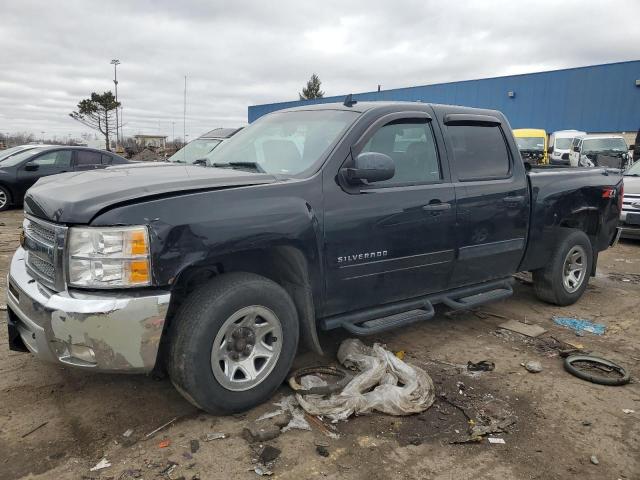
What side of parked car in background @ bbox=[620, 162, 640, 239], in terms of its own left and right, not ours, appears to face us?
front

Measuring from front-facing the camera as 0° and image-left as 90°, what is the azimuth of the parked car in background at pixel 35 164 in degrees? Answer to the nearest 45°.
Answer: approximately 45°

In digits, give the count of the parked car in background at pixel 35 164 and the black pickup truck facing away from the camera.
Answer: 0

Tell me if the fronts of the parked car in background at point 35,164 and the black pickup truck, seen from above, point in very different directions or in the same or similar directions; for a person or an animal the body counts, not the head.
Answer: same or similar directions

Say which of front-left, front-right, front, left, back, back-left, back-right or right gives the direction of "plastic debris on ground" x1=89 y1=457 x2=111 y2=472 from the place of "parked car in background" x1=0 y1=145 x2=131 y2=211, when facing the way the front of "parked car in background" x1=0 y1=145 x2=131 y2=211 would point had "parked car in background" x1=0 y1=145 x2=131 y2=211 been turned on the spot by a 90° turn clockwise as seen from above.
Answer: back-left

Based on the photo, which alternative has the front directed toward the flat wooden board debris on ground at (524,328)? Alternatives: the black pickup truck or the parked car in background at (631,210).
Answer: the parked car in background

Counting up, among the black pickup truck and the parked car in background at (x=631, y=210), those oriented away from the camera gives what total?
0

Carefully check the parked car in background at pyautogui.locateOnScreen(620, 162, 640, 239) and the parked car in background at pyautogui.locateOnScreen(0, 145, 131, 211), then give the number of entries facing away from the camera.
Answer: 0

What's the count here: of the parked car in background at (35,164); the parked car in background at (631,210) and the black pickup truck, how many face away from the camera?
0

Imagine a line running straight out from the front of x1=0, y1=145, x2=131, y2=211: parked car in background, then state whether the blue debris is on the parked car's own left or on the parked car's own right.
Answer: on the parked car's own left

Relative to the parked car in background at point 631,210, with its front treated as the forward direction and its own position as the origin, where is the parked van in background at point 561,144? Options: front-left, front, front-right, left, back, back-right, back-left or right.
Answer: back

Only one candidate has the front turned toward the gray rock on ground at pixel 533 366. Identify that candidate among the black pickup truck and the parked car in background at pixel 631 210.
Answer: the parked car in background

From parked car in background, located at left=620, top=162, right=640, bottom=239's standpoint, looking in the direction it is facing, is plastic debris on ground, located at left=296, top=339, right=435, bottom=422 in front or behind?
in front

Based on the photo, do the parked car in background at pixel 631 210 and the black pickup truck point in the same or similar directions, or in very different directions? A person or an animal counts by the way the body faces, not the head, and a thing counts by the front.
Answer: same or similar directions

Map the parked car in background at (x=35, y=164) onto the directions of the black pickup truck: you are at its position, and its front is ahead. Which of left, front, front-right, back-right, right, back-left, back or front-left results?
right

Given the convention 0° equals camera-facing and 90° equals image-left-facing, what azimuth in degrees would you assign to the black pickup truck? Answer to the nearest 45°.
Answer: approximately 45°

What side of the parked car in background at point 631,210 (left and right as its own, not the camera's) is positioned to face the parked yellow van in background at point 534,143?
back

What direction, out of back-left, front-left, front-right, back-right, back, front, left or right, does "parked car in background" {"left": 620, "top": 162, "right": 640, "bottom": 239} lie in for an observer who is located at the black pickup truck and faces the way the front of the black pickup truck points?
back
